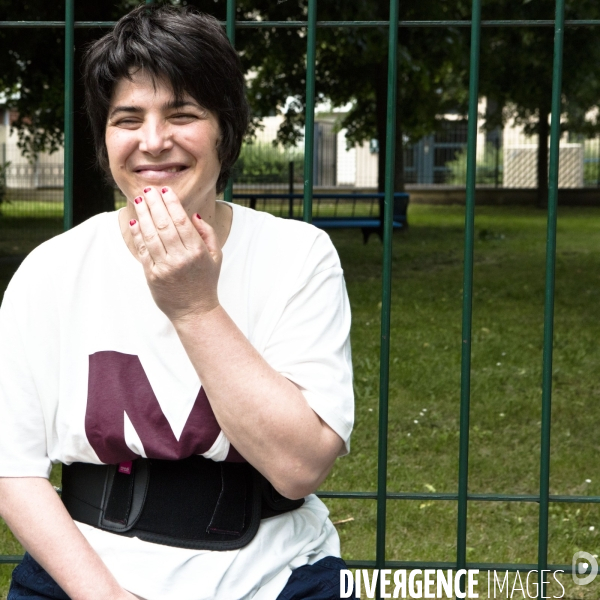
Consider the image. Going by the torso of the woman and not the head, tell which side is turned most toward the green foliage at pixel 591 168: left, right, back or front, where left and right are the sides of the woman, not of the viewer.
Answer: back

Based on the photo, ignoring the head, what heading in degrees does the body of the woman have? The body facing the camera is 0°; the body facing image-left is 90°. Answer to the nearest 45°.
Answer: approximately 0°

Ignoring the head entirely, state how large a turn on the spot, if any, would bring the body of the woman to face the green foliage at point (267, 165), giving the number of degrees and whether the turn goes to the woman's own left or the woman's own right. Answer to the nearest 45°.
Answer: approximately 180°

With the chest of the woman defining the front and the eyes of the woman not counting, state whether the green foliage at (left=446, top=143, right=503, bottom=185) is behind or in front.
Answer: behind

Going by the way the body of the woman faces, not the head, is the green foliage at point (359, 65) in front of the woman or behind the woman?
behind
